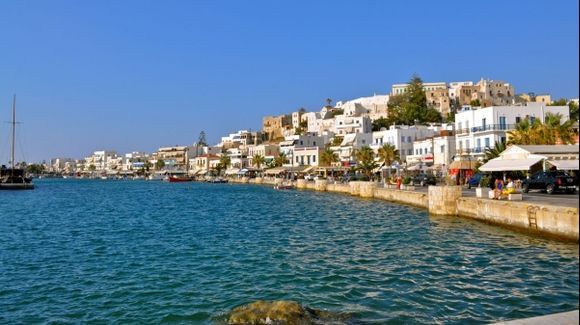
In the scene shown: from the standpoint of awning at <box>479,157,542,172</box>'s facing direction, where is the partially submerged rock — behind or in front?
in front

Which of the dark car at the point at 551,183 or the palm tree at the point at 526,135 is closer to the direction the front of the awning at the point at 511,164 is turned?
the dark car

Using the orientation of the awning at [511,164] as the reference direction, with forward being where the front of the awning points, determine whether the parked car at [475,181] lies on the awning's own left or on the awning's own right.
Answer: on the awning's own right

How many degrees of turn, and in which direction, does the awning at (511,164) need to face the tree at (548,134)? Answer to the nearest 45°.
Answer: approximately 135° to its right

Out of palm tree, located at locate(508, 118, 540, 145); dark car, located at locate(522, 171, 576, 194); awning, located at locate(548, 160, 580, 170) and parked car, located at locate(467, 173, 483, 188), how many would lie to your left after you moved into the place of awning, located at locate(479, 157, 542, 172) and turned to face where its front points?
2

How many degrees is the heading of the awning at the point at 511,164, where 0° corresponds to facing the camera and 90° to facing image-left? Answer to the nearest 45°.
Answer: approximately 45°

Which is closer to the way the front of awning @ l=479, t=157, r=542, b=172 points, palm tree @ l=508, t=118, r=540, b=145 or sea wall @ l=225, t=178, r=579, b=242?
the sea wall

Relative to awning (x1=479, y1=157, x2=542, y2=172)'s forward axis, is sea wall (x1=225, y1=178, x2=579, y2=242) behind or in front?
in front

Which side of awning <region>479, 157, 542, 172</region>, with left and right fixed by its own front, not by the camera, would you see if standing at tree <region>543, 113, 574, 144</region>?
back
